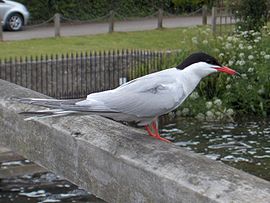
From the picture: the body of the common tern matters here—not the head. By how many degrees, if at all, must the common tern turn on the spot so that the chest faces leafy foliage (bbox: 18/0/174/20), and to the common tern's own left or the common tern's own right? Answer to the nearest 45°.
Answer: approximately 90° to the common tern's own left

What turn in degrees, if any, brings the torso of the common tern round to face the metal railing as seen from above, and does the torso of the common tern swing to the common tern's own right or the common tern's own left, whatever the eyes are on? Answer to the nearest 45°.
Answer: approximately 90° to the common tern's own left

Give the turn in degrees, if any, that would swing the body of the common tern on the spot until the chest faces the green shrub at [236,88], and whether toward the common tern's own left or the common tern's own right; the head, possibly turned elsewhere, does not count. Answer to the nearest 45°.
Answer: approximately 90° to the common tern's own left

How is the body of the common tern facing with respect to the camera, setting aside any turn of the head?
to the viewer's right
